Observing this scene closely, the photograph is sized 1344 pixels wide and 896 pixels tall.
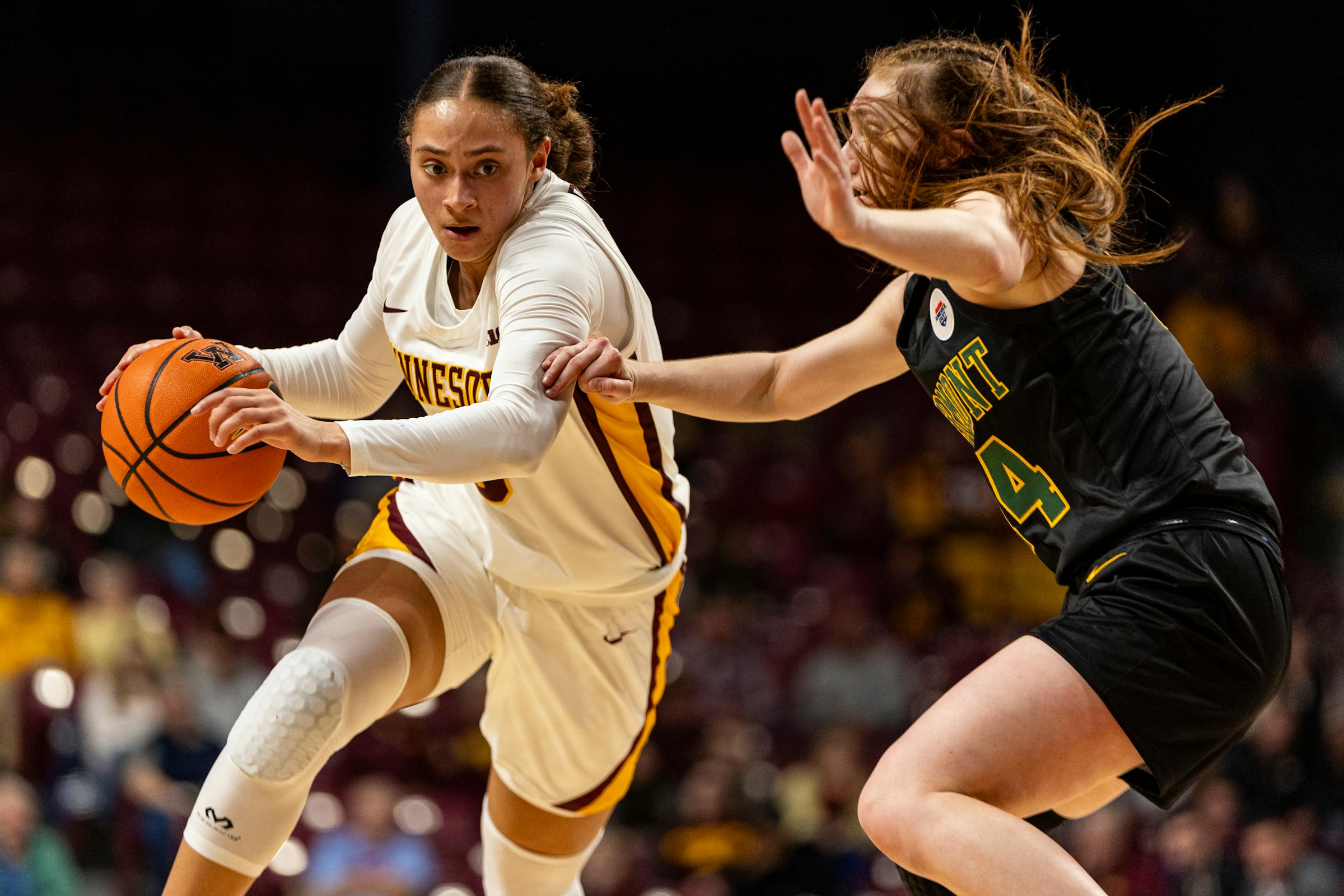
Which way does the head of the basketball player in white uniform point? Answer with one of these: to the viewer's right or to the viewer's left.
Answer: to the viewer's left

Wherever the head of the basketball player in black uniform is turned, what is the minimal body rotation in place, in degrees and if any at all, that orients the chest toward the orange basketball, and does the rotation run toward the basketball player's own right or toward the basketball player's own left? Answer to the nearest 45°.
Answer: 0° — they already face it

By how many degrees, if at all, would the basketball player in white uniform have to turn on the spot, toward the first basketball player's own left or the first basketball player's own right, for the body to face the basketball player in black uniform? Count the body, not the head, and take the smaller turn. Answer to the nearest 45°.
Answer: approximately 90° to the first basketball player's own left

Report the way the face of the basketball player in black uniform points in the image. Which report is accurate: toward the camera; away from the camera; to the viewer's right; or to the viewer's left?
to the viewer's left

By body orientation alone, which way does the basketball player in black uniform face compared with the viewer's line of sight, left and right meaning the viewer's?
facing to the left of the viewer

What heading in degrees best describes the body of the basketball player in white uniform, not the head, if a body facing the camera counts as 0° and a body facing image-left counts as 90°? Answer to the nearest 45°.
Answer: approximately 45°
